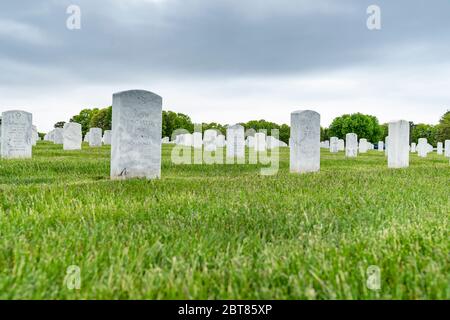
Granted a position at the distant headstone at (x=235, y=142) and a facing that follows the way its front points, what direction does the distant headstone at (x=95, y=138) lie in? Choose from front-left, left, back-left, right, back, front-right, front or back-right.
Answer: back-right

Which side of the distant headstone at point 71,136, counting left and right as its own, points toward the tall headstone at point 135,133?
front

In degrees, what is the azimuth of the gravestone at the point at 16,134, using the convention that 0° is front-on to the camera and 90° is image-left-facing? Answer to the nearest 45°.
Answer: approximately 0°

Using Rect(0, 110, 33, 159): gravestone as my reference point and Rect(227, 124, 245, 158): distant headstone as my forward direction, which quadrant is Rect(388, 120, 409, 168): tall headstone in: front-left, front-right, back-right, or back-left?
front-right

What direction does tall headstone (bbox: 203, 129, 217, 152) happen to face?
toward the camera

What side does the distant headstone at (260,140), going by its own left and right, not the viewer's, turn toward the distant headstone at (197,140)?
right

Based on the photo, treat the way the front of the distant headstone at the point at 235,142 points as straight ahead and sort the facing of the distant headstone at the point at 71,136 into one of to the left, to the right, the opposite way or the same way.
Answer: the same way

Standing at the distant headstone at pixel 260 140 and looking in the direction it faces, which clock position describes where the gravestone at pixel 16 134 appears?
The gravestone is roughly at 1 o'clock from the distant headstone.

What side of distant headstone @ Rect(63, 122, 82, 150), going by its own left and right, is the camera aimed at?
front

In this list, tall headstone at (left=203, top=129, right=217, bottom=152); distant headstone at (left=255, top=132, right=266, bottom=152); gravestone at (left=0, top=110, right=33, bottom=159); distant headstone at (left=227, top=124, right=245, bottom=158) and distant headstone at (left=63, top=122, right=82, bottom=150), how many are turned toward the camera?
5

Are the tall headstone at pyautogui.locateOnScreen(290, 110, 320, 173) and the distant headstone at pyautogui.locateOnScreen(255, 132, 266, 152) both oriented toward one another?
no

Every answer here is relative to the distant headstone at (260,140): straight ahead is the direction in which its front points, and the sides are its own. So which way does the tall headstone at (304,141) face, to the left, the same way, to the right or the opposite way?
the same way

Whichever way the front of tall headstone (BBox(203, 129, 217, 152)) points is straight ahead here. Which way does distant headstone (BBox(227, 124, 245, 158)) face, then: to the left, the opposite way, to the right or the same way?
the same way

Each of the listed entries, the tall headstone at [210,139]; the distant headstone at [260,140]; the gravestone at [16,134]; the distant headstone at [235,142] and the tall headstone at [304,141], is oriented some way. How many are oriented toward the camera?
5

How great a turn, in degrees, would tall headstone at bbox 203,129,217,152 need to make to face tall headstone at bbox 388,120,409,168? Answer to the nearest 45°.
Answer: approximately 45° to its left

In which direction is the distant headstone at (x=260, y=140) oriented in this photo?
toward the camera

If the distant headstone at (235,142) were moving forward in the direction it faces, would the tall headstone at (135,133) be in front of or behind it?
in front

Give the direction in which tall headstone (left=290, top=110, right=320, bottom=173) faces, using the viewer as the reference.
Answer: facing the viewer
